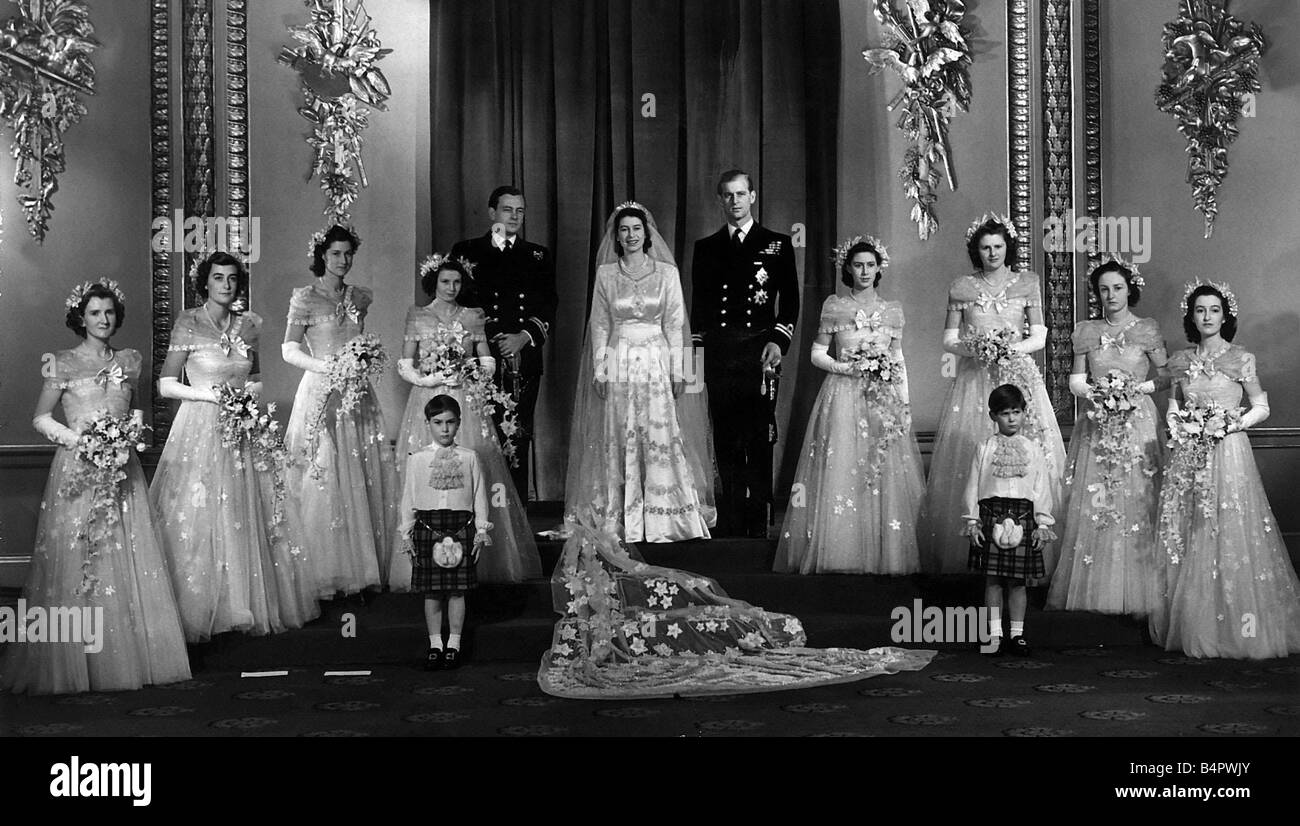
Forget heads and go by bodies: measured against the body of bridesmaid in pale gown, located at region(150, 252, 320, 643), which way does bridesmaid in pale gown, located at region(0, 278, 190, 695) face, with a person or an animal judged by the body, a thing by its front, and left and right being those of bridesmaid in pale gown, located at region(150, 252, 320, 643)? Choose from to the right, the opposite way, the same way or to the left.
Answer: the same way

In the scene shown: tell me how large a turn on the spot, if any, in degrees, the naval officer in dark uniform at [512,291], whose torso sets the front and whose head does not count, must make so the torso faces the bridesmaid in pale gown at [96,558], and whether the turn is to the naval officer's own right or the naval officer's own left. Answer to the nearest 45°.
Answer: approximately 45° to the naval officer's own right

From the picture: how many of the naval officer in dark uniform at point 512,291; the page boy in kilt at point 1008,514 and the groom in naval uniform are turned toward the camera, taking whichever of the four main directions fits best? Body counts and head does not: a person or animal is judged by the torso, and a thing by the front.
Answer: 3

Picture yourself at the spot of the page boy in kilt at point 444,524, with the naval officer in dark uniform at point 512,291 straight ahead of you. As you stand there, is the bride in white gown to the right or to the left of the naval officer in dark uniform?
right

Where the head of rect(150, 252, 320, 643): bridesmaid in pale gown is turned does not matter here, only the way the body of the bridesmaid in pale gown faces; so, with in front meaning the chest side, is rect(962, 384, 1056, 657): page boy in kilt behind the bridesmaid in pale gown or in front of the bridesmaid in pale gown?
in front

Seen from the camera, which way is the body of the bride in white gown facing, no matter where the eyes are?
toward the camera

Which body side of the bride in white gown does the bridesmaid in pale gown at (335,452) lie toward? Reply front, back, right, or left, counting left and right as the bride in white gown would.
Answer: right

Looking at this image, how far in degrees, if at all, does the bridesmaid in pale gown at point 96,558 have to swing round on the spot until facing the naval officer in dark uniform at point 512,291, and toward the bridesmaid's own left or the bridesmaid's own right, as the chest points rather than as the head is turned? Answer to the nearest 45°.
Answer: approximately 90° to the bridesmaid's own left

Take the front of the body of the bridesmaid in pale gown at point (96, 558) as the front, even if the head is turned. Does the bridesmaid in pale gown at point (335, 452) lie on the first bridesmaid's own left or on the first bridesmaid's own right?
on the first bridesmaid's own left

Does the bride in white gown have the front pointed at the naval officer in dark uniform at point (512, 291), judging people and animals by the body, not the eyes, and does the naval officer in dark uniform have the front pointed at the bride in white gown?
no

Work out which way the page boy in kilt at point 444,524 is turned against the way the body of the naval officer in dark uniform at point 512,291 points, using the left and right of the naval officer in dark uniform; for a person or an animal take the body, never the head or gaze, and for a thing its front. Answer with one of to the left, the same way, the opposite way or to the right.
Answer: the same way

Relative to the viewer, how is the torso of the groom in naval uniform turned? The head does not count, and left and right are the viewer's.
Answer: facing the viewer

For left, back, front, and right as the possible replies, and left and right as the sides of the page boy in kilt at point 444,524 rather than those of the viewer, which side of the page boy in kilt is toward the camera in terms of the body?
front

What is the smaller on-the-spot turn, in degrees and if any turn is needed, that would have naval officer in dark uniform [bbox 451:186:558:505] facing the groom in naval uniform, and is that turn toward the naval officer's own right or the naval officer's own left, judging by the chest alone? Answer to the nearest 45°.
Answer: approximately 90° to the naval officer's own left

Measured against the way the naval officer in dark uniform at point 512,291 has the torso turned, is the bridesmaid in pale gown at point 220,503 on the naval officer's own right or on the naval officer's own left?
on the naval officer's own right

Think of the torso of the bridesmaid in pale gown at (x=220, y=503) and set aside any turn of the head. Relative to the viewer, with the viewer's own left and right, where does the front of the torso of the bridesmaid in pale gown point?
facing the viewer and to the right of the viewer

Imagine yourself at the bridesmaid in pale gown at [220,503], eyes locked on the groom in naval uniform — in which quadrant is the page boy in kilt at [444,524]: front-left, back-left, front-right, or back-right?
front-right

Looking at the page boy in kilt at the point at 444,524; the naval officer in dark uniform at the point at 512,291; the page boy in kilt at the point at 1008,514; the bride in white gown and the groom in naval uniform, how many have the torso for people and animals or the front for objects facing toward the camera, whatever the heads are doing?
5

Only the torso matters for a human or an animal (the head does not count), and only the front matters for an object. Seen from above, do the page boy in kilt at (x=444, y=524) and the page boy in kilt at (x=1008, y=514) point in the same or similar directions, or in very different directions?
same or similar directions
